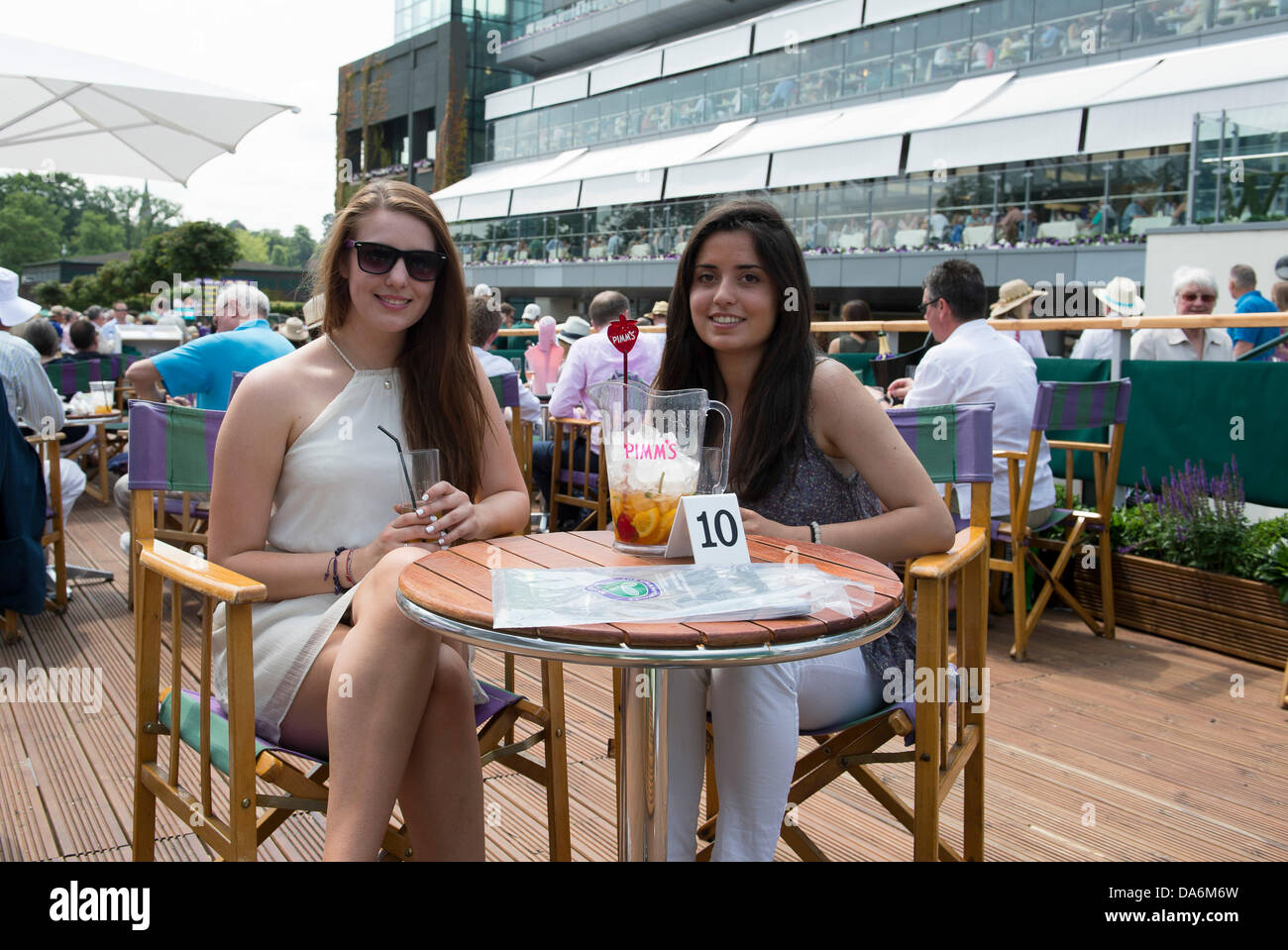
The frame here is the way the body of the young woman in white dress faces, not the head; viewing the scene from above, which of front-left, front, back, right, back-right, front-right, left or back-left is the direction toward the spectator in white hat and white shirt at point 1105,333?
left

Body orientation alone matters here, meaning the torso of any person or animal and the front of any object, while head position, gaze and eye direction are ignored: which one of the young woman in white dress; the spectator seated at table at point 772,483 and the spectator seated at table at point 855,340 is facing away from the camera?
the spectator seated at table at point 855,340

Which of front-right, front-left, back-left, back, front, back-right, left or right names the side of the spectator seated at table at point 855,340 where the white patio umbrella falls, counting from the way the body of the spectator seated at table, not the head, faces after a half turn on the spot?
front-right

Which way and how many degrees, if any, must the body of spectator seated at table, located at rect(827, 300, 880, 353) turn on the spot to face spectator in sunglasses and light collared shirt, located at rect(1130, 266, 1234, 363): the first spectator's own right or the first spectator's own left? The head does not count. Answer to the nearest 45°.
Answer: approximately 135° to the first spectator's own right

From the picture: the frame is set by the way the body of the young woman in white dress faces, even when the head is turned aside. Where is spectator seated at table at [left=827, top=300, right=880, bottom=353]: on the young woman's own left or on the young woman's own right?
on the young woman's own left

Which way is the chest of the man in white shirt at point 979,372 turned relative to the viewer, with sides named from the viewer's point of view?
facing away from the viewer and to the left of the viewer

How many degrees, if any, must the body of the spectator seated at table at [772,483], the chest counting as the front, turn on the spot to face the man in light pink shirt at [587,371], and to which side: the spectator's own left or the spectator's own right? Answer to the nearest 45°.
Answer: approximately 135° to the spectator's own right

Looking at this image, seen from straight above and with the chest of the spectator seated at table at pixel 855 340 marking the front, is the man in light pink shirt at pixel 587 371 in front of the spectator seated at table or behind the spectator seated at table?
behind

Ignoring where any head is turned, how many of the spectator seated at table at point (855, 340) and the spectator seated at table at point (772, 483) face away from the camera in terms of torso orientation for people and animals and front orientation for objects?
1

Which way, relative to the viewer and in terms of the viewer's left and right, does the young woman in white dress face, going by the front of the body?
facing the viewer and to the right of the viewer

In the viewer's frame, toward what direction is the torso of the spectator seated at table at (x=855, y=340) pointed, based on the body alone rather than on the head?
away from the camera

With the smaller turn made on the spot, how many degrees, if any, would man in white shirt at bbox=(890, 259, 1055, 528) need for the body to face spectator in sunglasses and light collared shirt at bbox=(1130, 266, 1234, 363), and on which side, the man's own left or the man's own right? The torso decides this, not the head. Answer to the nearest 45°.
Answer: approximately 90° to the man's own right

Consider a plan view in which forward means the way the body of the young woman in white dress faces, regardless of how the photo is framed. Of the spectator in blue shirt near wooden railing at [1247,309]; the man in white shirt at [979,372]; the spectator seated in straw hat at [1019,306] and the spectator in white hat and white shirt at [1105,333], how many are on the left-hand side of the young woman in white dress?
4
